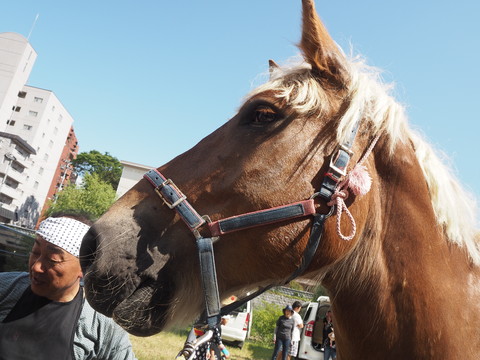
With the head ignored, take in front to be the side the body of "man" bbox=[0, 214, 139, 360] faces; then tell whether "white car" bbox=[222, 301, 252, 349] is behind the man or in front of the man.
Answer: behind

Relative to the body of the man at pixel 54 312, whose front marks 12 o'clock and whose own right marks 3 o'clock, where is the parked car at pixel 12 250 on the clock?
The parked car is roughly at 4 o'clock from the man.

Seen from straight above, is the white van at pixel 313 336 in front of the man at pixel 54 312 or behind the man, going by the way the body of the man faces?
behind

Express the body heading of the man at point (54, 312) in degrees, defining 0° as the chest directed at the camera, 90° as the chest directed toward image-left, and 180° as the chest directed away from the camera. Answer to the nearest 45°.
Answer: approximately 45°

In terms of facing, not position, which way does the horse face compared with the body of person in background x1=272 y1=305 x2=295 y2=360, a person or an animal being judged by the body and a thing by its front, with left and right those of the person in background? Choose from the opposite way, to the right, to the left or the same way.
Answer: to the right

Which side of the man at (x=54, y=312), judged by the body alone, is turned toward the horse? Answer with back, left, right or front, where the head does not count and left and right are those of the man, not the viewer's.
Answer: left

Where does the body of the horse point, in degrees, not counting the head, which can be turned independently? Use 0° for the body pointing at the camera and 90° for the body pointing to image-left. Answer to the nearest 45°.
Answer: approximately 90°

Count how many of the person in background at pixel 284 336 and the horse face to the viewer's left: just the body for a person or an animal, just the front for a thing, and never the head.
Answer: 1

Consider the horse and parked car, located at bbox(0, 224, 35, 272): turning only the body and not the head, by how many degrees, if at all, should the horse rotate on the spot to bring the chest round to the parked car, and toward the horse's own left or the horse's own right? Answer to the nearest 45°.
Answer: approximately 45° to the horse's own right

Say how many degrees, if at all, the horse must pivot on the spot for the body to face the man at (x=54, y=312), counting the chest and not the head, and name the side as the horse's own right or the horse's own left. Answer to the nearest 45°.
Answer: approximately 45° to the horse's own right
